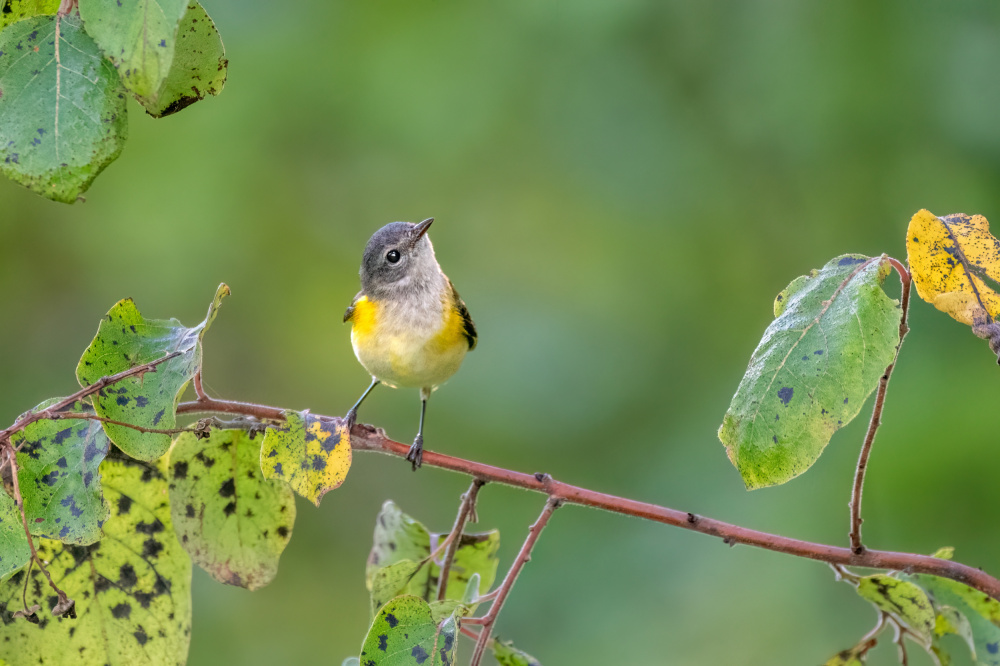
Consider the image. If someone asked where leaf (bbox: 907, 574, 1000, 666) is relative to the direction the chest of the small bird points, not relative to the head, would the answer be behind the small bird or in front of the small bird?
in front

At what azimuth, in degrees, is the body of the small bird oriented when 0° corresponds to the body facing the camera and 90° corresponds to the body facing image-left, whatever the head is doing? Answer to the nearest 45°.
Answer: approximately 0°

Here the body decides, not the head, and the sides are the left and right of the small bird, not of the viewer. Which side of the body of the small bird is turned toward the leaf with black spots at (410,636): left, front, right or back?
front
